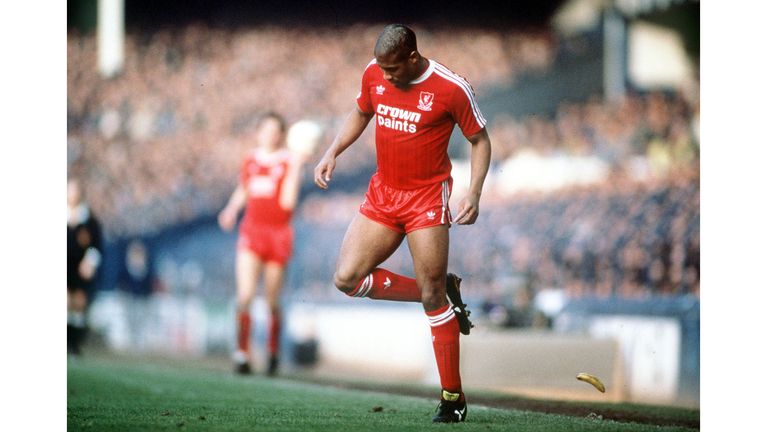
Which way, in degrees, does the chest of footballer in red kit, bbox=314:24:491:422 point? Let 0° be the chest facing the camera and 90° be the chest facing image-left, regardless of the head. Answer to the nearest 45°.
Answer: approximately 45°

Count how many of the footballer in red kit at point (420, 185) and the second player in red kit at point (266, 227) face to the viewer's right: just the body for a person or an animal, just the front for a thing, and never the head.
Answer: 0

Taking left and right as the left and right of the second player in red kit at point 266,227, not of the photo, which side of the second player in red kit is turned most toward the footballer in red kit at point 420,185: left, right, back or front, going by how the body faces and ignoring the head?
front

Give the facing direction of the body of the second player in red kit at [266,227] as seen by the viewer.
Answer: toward the camera

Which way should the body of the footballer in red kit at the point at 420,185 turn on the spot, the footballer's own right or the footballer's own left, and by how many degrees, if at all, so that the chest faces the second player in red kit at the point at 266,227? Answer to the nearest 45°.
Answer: approximately 135° to the footballer's own right
